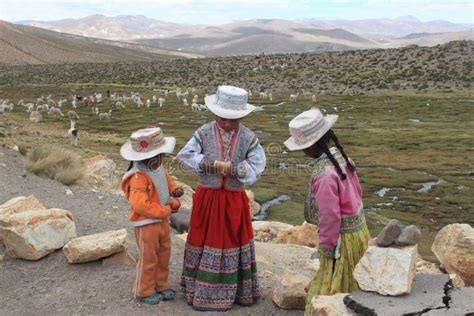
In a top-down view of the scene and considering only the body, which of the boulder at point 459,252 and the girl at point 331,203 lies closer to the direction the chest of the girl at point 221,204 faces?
the girl

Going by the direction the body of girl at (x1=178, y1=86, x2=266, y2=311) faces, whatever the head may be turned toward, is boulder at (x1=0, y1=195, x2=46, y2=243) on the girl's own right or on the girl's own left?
on the girl's own right

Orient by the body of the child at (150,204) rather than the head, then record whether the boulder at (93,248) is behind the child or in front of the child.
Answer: behind

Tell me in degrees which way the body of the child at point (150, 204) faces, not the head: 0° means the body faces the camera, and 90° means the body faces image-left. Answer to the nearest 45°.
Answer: approximately 315°

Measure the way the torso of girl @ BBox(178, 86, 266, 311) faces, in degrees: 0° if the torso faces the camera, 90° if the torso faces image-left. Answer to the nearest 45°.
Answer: approximately 0°

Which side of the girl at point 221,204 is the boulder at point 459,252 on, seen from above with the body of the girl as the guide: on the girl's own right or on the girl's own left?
on the girl's own left

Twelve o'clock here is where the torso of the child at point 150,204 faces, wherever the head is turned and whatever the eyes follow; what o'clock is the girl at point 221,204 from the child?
The girl is roughly at 11 o'clock from the child.

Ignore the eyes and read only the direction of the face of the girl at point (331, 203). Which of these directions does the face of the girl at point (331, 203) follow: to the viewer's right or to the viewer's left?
to the viewer's left

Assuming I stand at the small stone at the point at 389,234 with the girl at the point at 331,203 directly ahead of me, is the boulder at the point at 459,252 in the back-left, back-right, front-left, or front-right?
back-right

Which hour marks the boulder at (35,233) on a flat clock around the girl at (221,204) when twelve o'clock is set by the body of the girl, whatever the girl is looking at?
The boulder is roughly at 4 o'clock from the girl.

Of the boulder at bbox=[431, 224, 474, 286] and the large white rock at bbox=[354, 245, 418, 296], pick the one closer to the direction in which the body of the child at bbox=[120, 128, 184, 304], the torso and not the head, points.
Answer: the large white rock

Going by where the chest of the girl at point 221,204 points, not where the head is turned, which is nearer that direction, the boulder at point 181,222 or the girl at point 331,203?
the girl

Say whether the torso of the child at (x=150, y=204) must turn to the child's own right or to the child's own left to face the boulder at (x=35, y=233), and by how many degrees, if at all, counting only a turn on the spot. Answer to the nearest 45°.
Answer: approximately 180°
